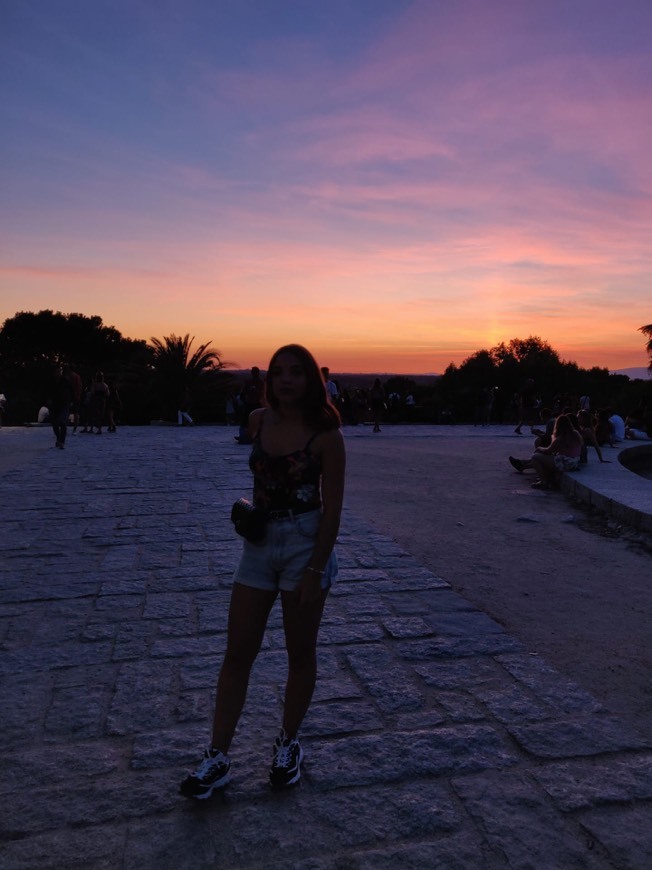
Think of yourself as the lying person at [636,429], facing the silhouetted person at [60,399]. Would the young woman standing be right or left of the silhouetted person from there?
left

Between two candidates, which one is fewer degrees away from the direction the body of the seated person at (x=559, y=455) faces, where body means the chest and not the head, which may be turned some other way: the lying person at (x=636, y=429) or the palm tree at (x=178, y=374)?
the palm tree

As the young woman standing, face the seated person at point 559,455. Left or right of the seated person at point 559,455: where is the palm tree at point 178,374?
left

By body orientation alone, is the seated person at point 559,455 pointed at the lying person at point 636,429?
no

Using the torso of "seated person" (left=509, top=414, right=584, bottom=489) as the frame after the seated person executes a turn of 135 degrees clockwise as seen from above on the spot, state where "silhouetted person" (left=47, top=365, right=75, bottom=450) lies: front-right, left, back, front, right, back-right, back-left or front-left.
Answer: back-left

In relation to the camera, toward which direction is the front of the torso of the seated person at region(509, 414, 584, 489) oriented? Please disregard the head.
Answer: to the viewer's left

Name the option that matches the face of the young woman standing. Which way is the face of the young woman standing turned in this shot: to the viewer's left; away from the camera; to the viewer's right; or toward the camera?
toward the camera

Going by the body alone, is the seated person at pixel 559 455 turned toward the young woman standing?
no

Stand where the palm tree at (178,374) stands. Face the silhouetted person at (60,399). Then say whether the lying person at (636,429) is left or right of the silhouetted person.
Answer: left

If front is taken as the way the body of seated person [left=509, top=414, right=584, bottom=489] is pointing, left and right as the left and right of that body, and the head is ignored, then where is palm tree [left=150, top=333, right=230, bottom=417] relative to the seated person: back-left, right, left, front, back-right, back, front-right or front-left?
front-right
